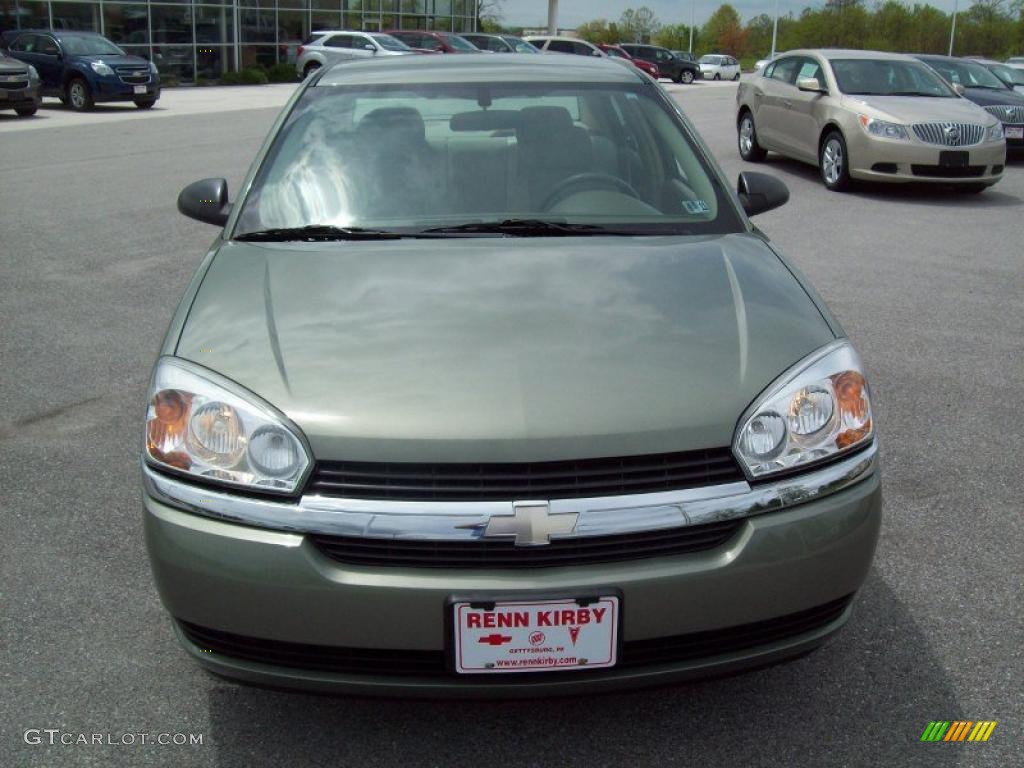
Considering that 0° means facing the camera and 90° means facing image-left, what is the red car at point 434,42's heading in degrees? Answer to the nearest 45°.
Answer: approximately 315°

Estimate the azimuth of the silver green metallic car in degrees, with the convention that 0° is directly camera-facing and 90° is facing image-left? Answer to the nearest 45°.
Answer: approximately 0°

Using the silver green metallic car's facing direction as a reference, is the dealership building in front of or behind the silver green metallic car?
behind

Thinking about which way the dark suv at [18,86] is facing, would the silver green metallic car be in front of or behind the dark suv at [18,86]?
in front

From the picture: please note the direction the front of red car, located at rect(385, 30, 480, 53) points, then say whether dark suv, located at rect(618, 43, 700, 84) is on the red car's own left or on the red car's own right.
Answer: on the red car's own left

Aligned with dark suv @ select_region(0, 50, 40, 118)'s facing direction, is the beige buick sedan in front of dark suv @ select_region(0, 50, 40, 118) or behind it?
in front

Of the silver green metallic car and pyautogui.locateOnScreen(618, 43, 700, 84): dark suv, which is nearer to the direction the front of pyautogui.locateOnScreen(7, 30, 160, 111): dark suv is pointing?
the silver green metallic car

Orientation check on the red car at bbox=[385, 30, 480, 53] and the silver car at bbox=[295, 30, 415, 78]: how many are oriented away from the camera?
0
